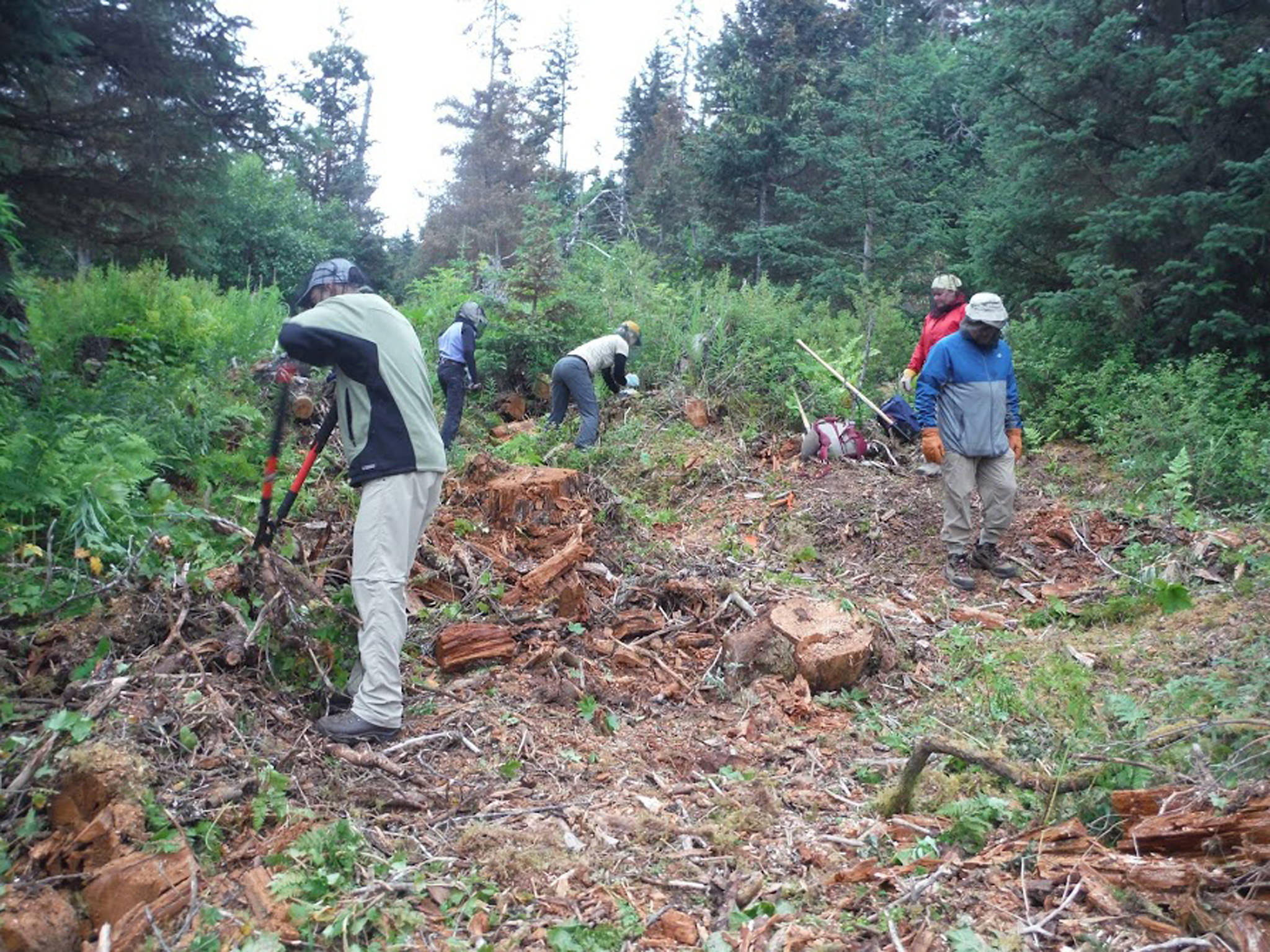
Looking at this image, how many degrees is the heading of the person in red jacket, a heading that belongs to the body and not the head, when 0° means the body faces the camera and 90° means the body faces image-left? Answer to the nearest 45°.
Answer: approximately 45°

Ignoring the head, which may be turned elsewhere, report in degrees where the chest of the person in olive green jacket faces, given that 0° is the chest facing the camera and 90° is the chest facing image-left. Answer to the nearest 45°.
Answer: approximately 90°

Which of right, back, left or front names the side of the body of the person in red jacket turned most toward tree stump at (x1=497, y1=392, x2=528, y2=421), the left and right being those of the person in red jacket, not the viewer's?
right

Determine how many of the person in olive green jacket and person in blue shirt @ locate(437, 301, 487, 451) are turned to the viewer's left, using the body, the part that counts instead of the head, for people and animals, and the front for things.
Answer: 1

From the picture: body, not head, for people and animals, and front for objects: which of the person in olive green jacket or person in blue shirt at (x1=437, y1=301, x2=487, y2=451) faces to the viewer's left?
the person in olive green jacket

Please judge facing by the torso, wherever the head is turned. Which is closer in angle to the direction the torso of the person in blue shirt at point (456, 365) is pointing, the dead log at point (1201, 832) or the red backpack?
the red backpack

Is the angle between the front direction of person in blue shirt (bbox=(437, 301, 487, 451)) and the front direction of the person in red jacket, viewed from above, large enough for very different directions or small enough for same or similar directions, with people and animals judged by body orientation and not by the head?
very different directions

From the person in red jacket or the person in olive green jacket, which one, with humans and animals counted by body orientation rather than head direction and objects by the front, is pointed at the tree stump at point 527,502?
the person in red jacket

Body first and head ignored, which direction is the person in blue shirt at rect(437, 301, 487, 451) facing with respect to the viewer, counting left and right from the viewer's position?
facing to the right of the viewer
